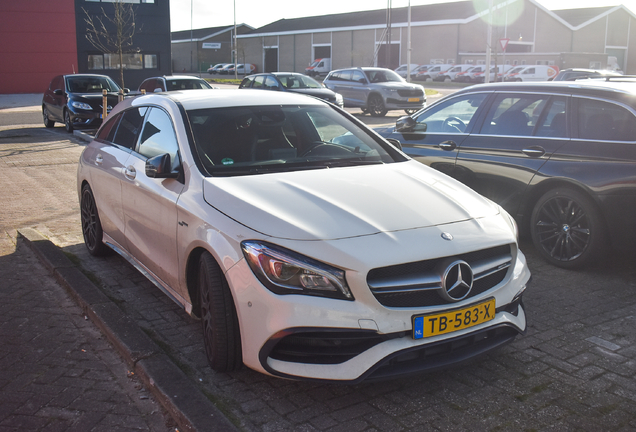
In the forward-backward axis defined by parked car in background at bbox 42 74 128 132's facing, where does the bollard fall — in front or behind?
in front

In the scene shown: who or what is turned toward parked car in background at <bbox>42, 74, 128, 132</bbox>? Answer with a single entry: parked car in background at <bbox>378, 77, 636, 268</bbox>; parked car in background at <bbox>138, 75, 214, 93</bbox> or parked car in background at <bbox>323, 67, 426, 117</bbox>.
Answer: parked car in background at <bbox>378, 77, 636, 268</bbox>

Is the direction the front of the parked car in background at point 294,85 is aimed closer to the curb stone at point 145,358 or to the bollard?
the curb stone

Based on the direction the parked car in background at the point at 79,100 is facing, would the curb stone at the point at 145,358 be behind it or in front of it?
in front

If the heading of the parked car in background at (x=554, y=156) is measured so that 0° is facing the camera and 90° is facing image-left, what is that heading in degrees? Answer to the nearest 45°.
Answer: approximately 135°

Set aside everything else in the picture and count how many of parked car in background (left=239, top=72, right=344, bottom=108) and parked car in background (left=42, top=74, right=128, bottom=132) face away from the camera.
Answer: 0

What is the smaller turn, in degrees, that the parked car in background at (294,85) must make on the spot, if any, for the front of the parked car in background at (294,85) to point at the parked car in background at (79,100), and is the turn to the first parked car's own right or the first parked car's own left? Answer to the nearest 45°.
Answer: approximately 90° to the first parked car's own right

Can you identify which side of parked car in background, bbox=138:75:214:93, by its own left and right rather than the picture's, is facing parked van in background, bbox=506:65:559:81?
left

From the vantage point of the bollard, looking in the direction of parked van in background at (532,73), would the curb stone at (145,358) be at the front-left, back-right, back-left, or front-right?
back-right

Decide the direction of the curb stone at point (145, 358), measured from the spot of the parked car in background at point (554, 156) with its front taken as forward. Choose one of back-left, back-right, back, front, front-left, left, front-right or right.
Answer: left

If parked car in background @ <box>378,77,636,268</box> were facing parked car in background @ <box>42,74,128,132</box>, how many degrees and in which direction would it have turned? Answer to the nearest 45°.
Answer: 0° — it already faces it
